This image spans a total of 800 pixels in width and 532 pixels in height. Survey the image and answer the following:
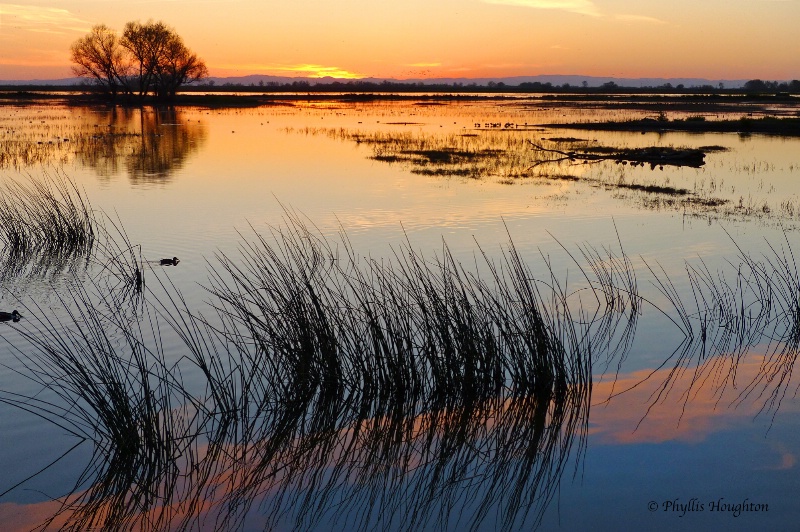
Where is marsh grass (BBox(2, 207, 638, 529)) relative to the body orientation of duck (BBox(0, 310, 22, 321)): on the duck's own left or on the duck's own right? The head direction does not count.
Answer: on the duck's own right

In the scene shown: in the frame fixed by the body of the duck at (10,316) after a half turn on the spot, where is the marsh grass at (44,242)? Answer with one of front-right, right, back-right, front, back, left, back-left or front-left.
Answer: right

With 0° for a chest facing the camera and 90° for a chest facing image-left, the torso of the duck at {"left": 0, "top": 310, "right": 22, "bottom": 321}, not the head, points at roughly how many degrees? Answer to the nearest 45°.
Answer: approximately 270°
